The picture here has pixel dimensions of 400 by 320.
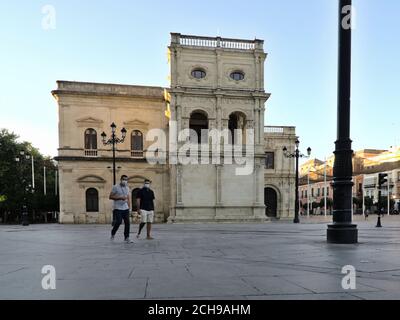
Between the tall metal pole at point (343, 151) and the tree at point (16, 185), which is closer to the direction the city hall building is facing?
the tall metal pole

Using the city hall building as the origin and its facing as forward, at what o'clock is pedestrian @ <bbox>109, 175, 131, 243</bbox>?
The pedestrian is roughly at 12 o'clock from the city hall building.

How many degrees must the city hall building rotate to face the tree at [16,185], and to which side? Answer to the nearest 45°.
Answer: approximately 135° to its right

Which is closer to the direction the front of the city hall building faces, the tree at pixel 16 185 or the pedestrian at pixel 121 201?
the pedestrian

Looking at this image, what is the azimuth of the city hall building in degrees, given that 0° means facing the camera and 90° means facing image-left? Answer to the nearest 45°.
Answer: approximately 0°

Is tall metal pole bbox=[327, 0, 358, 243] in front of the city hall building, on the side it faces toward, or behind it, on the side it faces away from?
in front

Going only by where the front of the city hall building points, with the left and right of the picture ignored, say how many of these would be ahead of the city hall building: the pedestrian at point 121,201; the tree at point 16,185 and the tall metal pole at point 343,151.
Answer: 2
